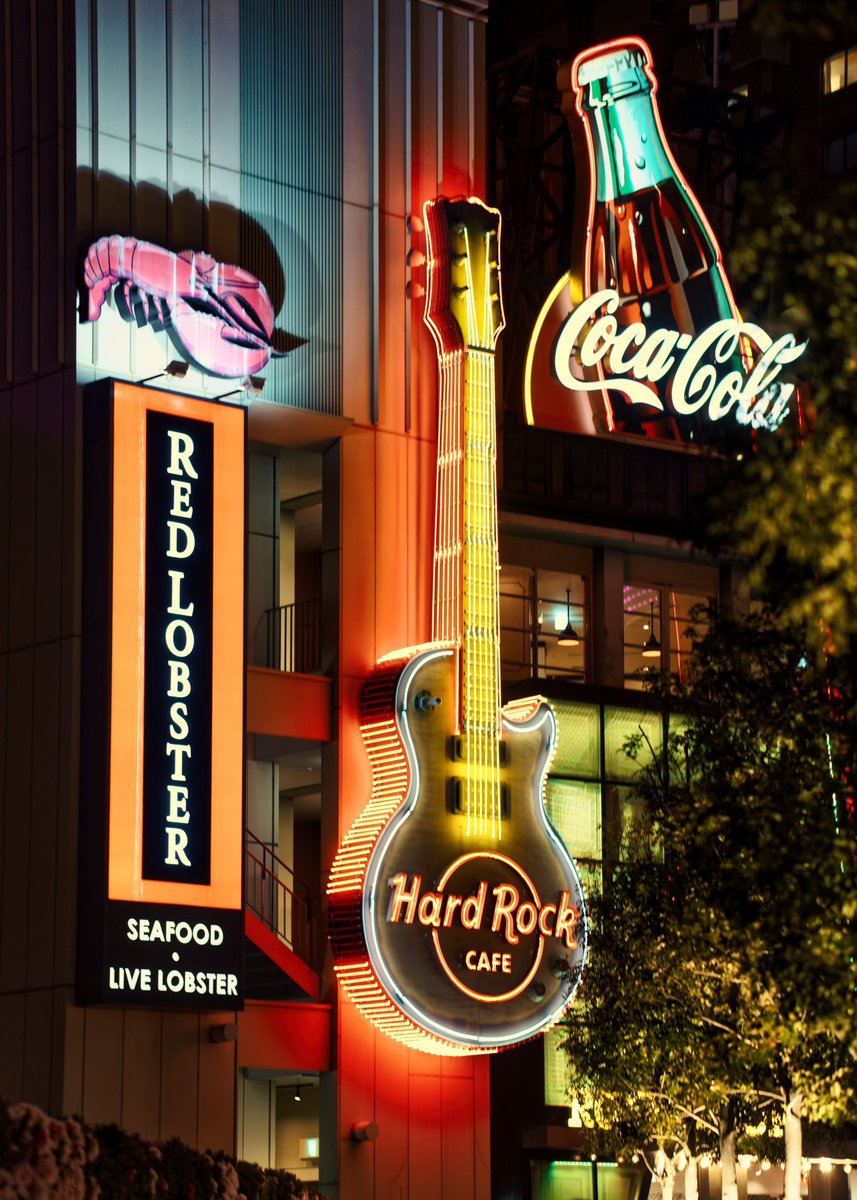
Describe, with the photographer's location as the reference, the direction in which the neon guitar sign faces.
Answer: facing the viewer and to the right of the viewer

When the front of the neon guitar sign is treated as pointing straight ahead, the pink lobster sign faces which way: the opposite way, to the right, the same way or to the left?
the same way

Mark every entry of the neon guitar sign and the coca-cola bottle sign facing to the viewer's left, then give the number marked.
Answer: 0

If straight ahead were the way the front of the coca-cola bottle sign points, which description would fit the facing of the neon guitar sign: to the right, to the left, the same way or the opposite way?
the same way

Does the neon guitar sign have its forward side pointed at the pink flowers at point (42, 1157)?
no

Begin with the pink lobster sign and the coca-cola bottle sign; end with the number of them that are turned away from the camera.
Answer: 0

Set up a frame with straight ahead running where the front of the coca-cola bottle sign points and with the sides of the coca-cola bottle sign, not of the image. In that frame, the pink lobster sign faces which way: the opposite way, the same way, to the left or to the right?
the same way

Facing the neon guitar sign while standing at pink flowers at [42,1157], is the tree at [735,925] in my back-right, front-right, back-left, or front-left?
front-right
